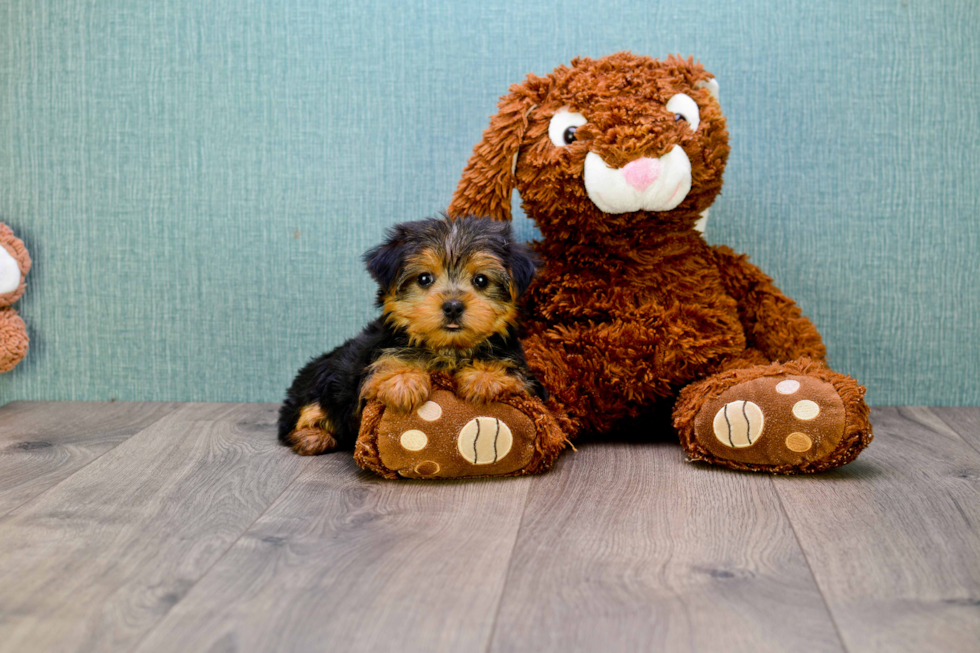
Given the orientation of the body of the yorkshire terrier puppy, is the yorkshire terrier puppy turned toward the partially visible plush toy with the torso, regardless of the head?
no

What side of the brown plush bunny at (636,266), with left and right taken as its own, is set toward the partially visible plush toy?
right

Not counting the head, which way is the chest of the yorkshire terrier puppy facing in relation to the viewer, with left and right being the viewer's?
facing the viewer and to the right of the viewer

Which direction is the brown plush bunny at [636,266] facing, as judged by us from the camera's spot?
facing the viewer

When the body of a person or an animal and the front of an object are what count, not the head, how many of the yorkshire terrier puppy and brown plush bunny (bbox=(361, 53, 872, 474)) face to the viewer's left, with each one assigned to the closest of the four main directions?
0
